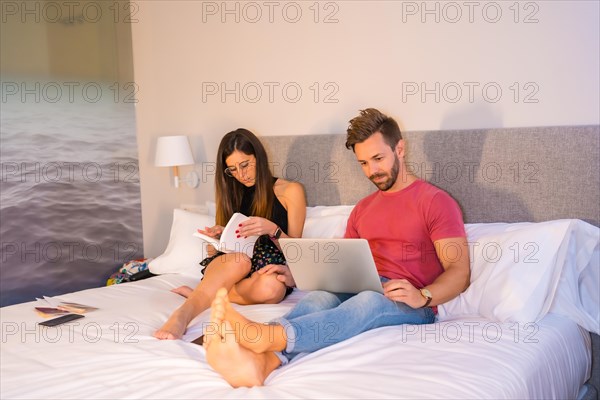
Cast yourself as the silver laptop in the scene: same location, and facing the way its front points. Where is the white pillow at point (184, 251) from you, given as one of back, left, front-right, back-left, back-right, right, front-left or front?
left

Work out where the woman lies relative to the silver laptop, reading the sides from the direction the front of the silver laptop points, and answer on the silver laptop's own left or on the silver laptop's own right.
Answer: on the silver laptop's own left

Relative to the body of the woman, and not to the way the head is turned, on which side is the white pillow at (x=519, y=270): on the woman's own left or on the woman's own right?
on the woman's own left

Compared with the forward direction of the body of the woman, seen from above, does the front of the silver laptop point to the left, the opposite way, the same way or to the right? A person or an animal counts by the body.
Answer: the opposite way

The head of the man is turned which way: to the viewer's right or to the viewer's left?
to the viewer's left

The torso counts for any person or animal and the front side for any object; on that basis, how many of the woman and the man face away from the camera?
0

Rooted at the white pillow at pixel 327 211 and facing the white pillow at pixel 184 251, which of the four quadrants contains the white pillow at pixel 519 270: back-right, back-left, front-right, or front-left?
back-left

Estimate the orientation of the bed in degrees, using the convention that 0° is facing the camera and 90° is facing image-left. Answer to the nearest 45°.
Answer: approximately 45°

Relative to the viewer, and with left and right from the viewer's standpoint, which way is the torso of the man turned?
facing the viewer and to the left of the viewer

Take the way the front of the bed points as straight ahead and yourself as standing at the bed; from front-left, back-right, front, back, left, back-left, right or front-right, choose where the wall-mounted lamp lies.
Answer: right

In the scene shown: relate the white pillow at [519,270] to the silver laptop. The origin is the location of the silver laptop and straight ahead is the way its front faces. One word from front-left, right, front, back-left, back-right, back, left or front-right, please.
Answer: front-right

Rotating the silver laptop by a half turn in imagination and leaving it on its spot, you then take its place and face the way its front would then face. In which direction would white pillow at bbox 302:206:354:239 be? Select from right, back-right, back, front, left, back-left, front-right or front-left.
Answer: back-right

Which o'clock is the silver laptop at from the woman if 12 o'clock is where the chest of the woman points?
The silver laptop is roughly at 10 o'clock from the woman.
